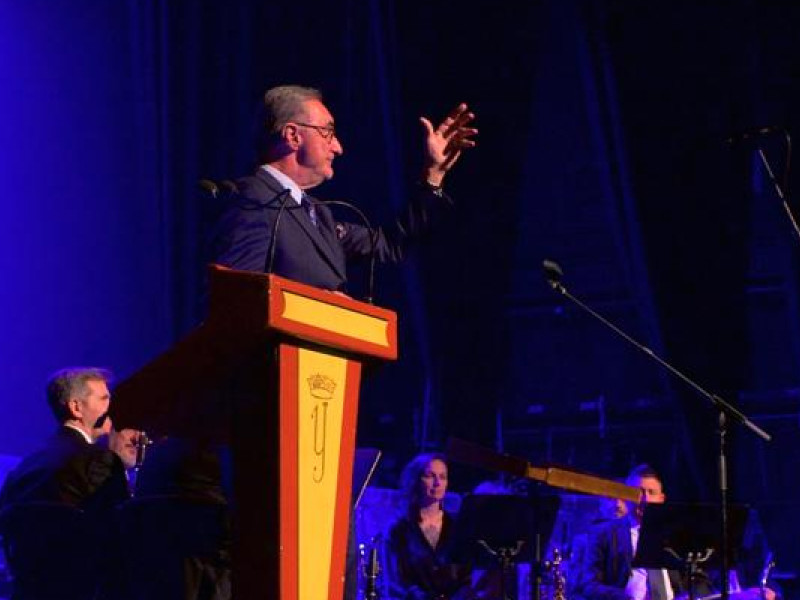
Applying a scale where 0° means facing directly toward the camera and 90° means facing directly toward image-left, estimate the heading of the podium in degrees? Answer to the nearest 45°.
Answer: approximately 315°

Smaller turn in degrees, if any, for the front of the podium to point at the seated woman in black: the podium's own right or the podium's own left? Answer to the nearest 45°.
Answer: approximately 135° to the podium's own left

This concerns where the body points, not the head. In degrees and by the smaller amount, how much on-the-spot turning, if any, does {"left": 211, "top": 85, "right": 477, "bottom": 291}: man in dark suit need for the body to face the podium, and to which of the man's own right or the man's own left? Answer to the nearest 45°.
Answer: approximately 45° to the man's own right

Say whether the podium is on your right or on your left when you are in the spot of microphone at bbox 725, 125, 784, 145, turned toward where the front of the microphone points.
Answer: on your left

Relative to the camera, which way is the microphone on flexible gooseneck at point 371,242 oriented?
to the viewer's left

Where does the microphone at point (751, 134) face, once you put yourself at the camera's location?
facing to the left of the viewer

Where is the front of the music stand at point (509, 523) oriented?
away from the camera

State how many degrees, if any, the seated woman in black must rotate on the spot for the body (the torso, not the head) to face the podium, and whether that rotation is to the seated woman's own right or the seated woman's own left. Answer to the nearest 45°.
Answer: approximately 45° to the seated woman's own right

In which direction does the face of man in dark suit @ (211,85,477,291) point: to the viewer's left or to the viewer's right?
to the viewer's right
